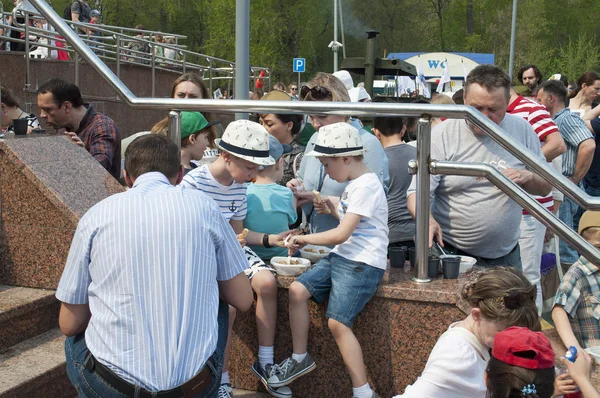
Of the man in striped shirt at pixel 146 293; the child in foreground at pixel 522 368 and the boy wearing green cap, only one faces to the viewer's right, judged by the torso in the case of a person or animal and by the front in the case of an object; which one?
the boy wearing green cap

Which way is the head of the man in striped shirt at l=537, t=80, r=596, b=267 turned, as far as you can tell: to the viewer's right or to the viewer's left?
to the viewer's left

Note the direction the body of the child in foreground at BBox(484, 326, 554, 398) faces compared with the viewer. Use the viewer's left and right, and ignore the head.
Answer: facing away from the viewer

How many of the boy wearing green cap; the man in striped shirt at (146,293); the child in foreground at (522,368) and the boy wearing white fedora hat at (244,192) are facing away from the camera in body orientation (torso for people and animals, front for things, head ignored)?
2

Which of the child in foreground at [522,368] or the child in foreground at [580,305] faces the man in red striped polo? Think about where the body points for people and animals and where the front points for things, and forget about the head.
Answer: the child in foreground at [522,368]

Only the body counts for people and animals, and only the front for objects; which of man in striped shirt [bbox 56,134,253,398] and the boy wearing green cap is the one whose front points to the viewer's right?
the boy wearing green cap

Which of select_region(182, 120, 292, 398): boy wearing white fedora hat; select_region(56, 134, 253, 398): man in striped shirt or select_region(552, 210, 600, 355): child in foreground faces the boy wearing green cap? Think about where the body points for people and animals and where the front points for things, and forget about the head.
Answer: the man in striped shirt

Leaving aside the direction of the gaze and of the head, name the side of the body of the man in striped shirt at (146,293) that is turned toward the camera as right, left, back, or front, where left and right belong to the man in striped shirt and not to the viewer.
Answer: back

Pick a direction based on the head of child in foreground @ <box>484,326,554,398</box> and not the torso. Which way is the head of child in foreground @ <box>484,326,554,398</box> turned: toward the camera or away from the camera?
away from the camera

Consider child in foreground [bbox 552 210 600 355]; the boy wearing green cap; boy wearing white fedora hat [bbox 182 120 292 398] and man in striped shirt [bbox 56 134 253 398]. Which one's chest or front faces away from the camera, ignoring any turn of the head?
the man in striped shirt
